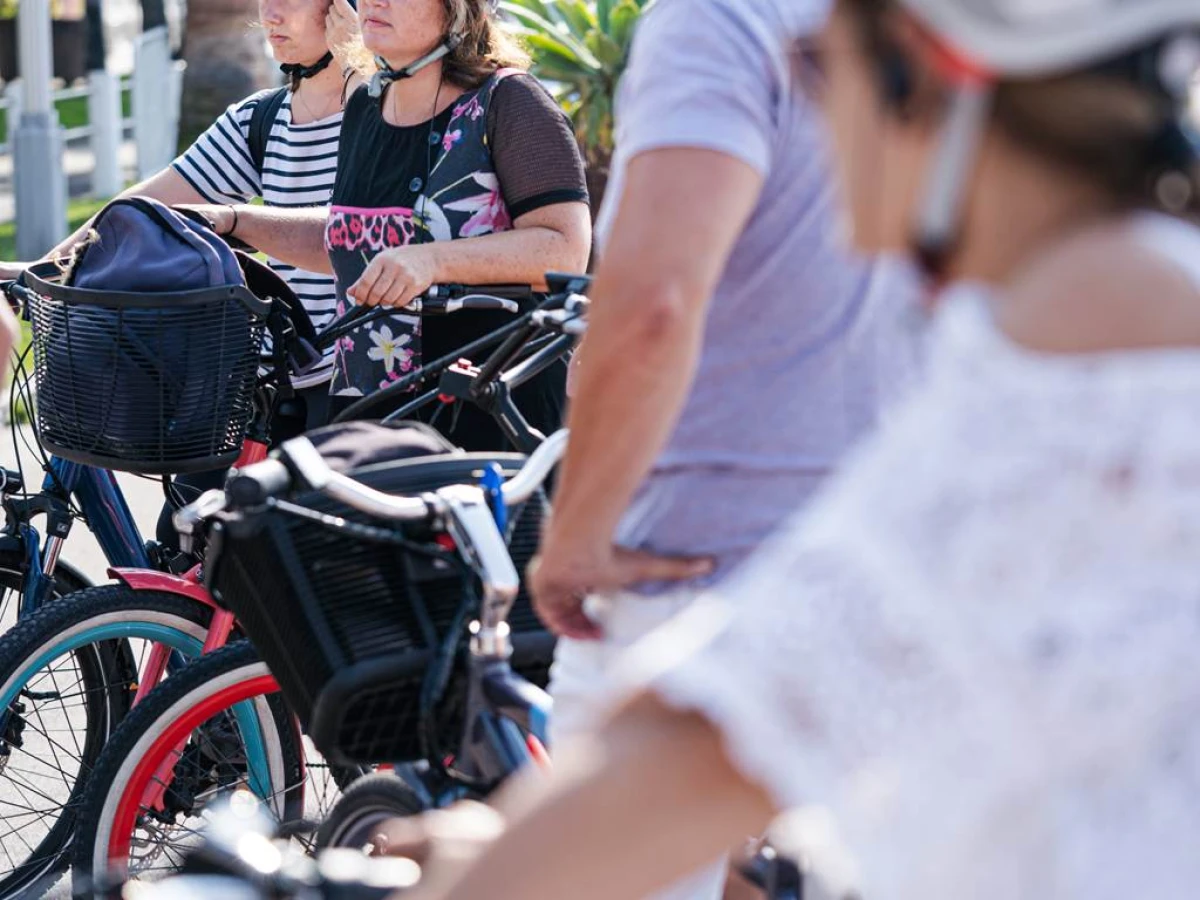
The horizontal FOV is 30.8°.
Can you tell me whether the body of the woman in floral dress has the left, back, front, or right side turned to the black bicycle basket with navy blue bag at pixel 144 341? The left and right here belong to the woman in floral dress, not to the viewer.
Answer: front

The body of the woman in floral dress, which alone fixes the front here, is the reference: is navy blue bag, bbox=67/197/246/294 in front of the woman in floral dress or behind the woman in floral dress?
in front

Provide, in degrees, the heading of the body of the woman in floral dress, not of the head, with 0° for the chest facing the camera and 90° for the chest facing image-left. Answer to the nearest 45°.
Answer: approximately 45°

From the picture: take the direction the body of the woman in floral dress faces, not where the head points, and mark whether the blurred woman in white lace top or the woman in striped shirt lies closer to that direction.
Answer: the blurred woman in white lace top

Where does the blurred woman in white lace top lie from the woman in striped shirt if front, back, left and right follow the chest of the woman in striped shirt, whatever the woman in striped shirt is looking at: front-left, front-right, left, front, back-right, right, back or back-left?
front-left

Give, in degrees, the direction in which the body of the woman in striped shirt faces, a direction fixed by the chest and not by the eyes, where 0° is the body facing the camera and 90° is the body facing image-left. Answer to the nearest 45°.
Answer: approximately 45°

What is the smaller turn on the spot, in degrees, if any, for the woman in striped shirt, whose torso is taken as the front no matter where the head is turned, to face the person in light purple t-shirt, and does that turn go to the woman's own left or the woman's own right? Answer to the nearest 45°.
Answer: approximately 45° to the woman's own left

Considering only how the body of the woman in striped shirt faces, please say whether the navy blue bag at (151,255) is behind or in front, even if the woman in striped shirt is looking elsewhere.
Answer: in front

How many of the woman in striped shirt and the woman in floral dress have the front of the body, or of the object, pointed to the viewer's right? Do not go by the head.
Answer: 0

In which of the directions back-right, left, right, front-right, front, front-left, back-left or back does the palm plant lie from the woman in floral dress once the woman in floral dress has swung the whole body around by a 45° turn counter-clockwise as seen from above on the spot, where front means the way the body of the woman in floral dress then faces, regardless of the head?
back

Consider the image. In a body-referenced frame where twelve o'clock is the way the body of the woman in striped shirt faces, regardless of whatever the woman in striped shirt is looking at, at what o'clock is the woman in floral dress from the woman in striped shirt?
The woman in floral dress is roughly at 10 o'clock from the woman in striped shirt.
